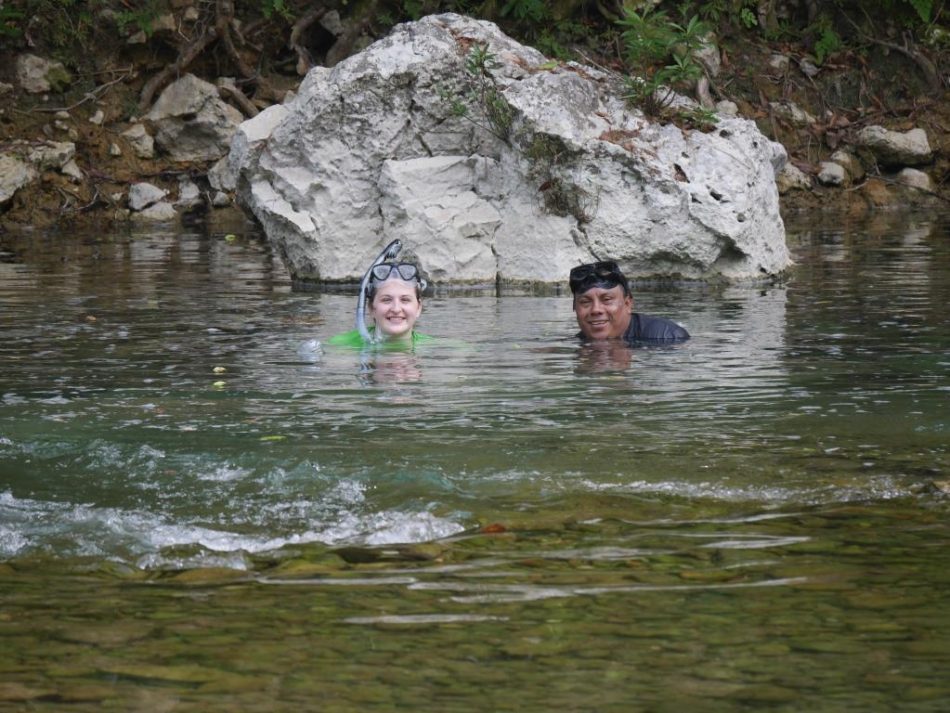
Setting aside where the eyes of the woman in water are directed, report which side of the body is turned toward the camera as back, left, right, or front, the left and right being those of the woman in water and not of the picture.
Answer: front

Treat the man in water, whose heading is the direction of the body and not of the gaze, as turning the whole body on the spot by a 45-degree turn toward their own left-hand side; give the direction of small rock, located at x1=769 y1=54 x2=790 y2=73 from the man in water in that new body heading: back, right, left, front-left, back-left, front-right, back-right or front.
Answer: back

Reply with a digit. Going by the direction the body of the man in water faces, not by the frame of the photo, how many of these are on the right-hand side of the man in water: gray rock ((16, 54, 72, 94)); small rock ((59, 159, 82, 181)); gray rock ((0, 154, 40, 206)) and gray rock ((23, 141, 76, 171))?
4

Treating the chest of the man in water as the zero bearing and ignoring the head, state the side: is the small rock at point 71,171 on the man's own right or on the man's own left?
on the man's own right

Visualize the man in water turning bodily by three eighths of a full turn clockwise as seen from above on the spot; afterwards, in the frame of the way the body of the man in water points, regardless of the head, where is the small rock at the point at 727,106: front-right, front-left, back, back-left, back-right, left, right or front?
front

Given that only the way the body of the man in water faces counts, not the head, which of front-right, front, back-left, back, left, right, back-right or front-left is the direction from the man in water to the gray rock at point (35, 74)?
right

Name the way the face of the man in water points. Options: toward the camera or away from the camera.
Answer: toward the camera

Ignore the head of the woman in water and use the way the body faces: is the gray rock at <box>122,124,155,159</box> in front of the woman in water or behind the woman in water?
behind

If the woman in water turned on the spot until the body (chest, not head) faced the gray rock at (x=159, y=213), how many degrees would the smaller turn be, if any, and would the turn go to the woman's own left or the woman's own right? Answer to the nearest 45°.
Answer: approximately 180°

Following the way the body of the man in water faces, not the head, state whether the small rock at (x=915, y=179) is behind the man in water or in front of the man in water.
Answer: behind

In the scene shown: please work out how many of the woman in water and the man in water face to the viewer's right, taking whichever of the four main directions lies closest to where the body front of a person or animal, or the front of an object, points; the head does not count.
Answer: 0

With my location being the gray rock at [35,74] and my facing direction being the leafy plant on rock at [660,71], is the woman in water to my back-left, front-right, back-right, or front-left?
front-right

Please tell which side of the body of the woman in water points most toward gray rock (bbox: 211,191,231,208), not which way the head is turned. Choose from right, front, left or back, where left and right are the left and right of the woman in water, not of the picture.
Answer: back

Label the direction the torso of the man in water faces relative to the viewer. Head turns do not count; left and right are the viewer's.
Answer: facing the viewer and to the left of the viewer

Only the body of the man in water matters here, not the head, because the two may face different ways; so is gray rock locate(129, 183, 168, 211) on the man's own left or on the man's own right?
on the man's own right

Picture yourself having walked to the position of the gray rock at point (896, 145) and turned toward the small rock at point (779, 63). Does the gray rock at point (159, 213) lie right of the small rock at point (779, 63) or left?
left
